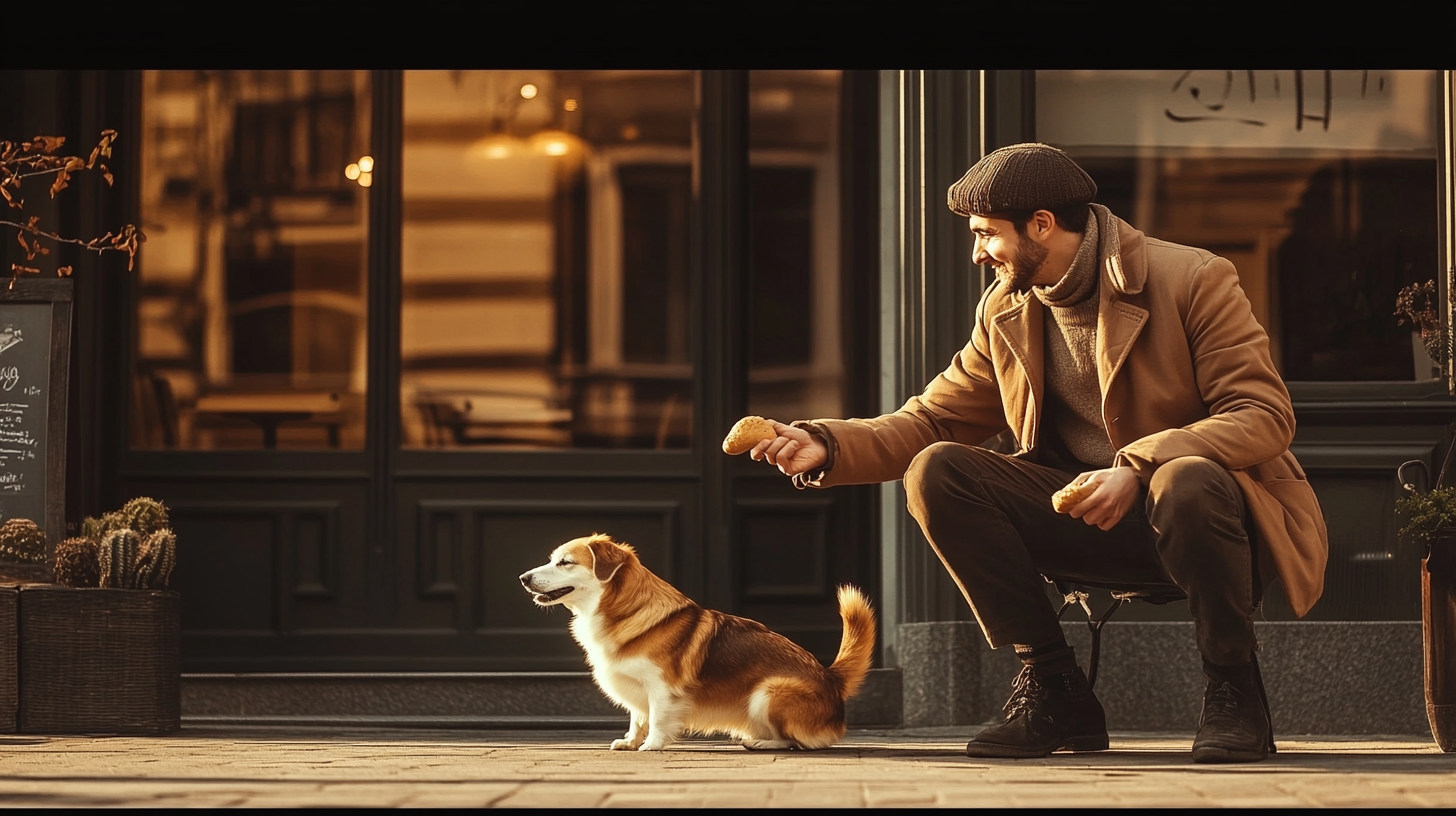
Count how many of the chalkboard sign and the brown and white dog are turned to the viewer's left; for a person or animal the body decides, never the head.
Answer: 1

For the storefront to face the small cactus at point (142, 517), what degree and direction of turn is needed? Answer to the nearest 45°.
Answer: approximately 45° to its right

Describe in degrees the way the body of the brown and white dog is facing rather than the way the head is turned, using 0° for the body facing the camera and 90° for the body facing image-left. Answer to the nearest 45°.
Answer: approximately 90°

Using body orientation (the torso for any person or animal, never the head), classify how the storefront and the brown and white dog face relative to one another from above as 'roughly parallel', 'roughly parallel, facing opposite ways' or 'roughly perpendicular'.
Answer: roughly perpendicular

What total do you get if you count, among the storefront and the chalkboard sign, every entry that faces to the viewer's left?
0

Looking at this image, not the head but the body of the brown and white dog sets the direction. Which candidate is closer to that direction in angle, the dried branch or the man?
the dried branch

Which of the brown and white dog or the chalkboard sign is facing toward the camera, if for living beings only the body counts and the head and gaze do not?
the chalkboard sign

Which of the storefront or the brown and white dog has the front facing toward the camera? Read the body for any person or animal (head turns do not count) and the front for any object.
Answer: the storefront

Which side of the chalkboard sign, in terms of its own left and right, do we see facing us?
front

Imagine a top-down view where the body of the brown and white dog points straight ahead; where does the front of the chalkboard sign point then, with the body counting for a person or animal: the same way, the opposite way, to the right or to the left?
to the left

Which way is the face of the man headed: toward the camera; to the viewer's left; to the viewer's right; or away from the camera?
to the viewer's left

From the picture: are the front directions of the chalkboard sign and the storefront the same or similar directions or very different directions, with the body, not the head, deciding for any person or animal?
same or similar directions

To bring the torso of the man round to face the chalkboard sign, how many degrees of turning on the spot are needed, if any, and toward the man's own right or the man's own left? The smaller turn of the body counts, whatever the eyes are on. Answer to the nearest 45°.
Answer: approximately 45° to the man's own right

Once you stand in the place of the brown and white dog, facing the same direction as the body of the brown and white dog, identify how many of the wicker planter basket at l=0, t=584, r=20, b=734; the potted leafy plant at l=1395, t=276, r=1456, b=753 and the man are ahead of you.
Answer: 1

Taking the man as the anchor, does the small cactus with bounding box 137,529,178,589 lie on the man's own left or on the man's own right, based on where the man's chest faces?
on the man's own right
